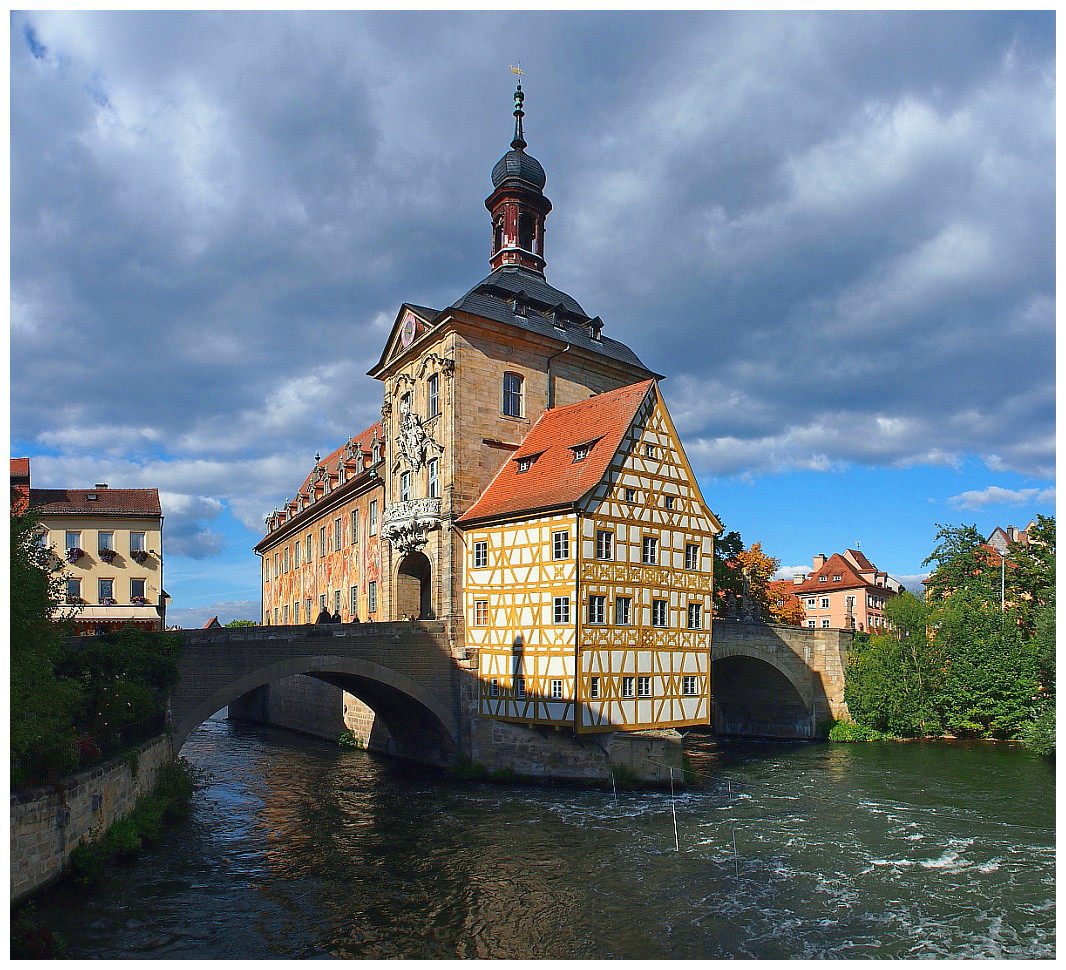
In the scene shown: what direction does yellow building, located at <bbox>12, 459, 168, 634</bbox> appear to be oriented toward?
toward the camera

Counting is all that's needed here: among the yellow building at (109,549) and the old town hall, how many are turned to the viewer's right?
0

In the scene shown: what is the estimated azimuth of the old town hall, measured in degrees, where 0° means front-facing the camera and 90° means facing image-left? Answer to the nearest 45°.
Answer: approximately 45°

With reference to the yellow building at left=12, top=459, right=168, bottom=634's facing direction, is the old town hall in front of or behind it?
in front
